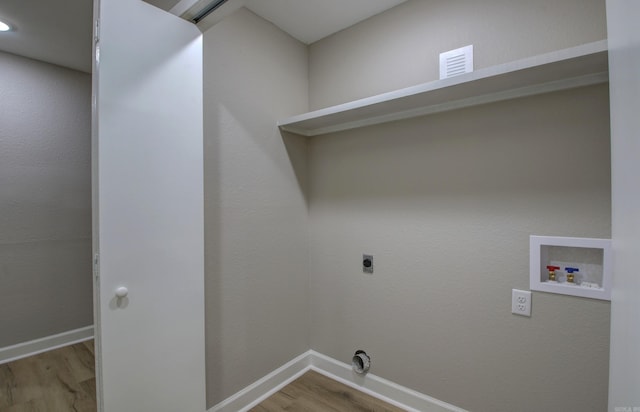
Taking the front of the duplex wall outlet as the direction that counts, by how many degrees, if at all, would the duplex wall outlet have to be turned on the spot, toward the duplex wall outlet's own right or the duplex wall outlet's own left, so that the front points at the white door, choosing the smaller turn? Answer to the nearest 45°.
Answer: approximately 45° to the duplex wall outlet's own right

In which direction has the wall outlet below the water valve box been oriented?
toward the camera
